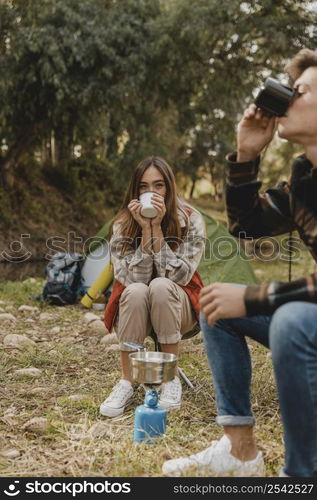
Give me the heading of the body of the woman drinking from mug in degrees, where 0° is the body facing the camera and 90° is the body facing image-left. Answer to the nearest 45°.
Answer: approximately 0°

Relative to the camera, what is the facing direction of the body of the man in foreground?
to the viewer's left

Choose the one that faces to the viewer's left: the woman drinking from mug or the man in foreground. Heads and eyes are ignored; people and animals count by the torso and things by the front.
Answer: the man in foreground

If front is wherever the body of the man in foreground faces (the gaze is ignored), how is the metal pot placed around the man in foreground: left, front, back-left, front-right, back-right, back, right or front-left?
front-right

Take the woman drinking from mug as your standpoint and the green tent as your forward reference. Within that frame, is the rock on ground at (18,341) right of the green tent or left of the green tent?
left

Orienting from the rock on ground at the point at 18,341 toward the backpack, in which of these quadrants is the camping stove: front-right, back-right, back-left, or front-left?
back-right

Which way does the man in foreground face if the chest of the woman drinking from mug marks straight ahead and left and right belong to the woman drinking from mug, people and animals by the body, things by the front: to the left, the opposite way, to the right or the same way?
to the right

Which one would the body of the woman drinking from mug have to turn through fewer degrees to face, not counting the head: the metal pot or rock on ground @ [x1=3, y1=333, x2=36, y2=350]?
the metal pot
